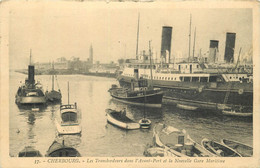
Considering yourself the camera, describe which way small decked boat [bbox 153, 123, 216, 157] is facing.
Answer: facing away from the viewer and to the left of the viewer
